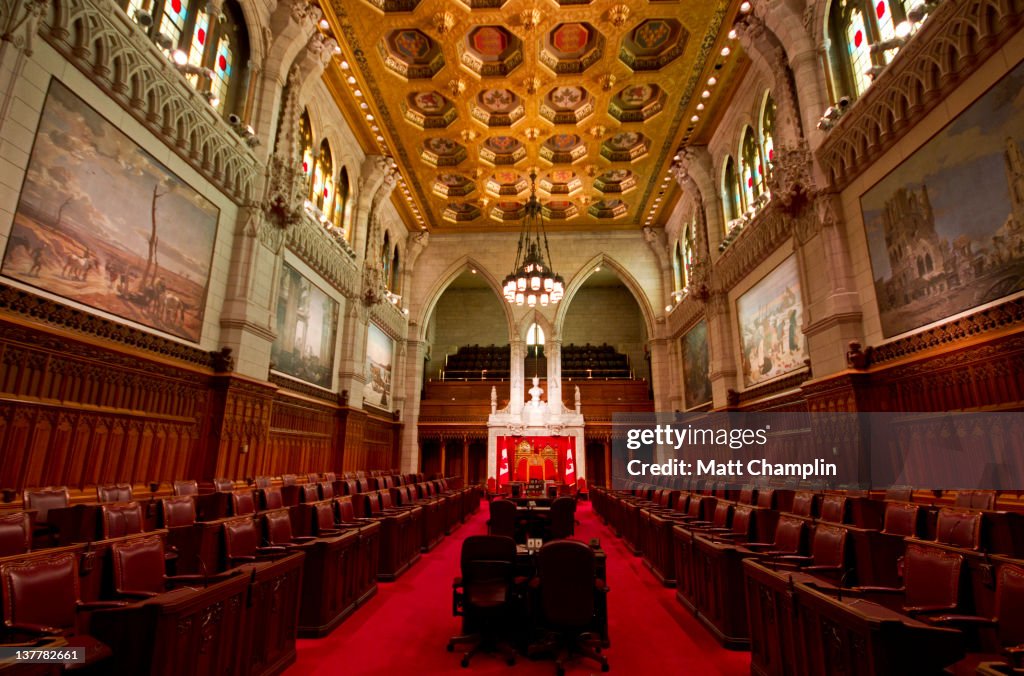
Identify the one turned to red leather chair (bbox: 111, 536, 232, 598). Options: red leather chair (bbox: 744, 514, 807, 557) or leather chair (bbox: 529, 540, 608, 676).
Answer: red leather chair (bbox: 744, 514, 807, 557)

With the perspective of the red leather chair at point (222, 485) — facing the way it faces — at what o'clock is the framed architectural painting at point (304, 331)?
The framed architectural painting is roughly at 8 o'clock from the red leather chair.

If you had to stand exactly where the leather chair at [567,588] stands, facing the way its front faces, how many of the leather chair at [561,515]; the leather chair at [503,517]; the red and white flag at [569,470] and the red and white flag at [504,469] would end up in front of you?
4

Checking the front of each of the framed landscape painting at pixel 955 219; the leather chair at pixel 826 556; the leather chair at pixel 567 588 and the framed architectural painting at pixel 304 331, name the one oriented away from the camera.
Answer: the leather chair at pixel 567 588

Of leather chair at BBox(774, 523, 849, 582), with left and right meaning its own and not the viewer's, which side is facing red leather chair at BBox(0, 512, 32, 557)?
front

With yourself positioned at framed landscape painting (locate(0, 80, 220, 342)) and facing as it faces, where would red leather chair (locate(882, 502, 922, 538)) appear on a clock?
The red leather chair is roughly at 12 o'clock from the framed landscape painting.

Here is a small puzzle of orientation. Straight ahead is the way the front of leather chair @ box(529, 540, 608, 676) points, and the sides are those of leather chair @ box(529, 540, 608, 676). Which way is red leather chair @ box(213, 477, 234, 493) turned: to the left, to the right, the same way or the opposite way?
to the right

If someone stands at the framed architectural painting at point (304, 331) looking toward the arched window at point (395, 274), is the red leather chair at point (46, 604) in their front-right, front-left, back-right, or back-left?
back-right

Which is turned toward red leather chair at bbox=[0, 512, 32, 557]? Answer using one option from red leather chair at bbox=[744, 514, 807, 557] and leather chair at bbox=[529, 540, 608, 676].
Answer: red leather chair at bbox=[744, 514, 807, 557]

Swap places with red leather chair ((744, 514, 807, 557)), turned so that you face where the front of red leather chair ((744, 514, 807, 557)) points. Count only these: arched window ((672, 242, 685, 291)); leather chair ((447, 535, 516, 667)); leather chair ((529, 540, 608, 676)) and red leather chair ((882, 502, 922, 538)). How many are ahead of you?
2

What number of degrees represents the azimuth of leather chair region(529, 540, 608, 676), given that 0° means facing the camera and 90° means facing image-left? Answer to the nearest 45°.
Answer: approximately 180°

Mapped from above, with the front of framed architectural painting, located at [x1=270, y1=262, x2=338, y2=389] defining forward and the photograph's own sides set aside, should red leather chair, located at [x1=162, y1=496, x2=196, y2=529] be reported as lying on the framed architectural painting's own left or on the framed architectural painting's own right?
on the framed architectural painting's own right

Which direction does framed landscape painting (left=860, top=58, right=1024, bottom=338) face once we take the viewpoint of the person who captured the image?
facing the viewer and to the left of the viewer

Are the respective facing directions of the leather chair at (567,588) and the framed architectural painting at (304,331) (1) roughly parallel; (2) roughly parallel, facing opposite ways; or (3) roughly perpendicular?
roughly perpendicular

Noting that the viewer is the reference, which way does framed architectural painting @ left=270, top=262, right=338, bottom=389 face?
facing the viewer and to the right of the viewer

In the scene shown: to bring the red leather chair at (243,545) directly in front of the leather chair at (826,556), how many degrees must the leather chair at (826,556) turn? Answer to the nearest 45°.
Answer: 0° — it already faces it

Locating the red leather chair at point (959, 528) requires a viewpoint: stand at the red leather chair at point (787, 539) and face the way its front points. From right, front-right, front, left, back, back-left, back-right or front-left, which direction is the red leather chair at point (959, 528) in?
back-left

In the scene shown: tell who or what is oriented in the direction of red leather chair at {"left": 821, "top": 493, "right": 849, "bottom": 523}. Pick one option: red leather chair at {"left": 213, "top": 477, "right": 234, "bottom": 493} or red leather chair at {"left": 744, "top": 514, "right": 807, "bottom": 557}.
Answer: red leather chair at {"left": 213, "top": 477, "right": 234, "bottom": 493}

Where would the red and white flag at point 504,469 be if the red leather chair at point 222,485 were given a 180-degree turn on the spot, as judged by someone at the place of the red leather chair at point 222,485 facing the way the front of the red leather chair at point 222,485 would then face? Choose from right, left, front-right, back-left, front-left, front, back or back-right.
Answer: right

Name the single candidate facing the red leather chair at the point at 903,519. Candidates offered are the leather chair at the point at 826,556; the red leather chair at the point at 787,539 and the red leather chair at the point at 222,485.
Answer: the red leather chair at the point at 222,485
